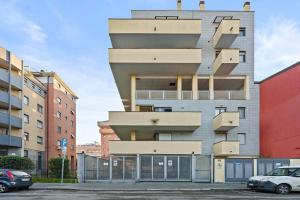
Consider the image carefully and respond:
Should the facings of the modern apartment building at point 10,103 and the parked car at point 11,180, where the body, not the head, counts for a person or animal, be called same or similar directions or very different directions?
very different directions

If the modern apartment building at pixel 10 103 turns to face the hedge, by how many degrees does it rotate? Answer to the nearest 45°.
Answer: approximately 45° to its right

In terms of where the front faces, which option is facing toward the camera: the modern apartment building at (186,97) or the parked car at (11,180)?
the modern apartment building

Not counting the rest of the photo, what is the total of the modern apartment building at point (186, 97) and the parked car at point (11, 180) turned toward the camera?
1

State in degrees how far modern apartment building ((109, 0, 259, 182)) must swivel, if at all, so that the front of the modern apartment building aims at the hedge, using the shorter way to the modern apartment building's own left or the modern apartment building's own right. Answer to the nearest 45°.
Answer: approximately 90° to the modern apartment building's own right

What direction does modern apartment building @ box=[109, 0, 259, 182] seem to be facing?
toward the camera

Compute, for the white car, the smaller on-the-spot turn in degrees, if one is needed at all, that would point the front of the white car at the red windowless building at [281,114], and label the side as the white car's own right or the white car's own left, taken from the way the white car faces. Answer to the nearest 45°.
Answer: approximately 135° to the white car's own right

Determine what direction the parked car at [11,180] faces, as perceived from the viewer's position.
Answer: facing away from the viewer and to the left of the viewer
